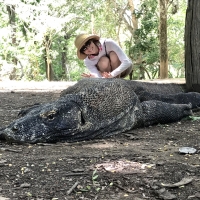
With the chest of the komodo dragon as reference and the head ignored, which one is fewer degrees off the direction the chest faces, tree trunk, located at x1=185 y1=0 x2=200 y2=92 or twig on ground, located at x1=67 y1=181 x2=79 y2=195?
the twig on ground

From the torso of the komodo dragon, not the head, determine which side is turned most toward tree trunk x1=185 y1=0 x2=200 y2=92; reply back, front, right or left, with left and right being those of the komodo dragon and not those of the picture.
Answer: back

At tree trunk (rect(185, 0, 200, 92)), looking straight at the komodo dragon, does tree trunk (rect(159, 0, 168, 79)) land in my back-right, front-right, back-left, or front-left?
back-right

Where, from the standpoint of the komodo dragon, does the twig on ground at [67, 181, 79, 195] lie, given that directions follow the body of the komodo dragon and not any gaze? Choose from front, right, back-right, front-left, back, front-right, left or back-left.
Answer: front-left

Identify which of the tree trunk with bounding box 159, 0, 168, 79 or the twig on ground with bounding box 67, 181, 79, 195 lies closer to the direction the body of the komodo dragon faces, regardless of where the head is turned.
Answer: the twig on ground

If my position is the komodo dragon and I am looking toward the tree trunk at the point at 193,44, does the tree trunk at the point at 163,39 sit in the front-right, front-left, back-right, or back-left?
front-left

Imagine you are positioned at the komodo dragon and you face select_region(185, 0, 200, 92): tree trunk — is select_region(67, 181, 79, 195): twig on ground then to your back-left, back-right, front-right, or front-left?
back-right

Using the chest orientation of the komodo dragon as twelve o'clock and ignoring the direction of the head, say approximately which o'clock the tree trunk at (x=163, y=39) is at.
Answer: The tree trunk is roughly at 5 o'clock from the komodo dragon.

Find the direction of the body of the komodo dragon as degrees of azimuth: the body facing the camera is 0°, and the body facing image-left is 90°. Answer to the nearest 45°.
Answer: approximately 45°
